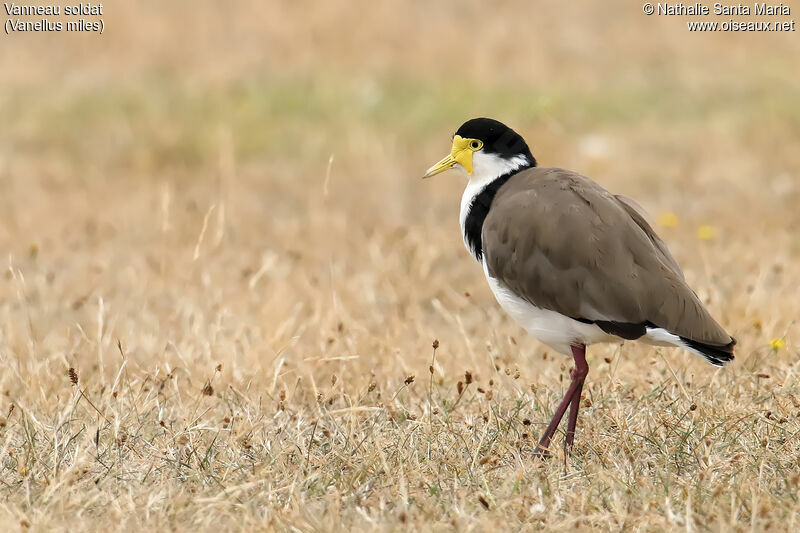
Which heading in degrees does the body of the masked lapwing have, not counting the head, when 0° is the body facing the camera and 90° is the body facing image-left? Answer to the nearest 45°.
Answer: approximately 90°

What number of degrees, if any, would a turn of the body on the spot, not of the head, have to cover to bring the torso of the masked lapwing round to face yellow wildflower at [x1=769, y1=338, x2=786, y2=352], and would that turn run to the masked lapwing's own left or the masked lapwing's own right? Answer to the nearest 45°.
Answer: approximately 135° to the masked lapwing's own right
